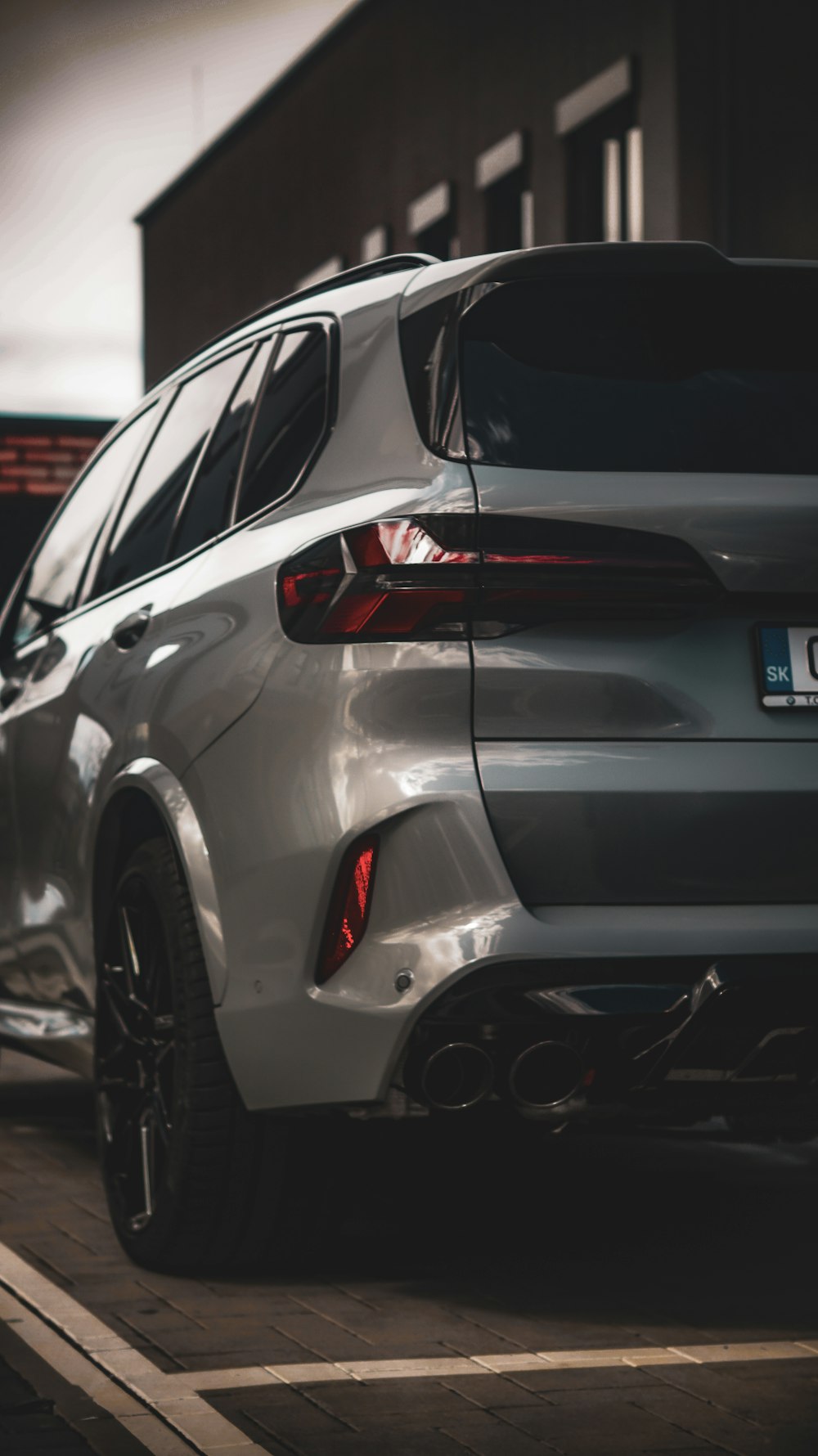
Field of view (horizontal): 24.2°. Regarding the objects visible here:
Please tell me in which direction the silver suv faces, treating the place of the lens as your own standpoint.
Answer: facing away from the viewer and to the left of the viewer
